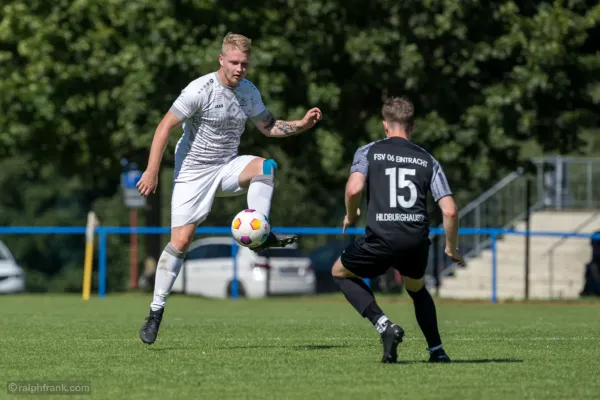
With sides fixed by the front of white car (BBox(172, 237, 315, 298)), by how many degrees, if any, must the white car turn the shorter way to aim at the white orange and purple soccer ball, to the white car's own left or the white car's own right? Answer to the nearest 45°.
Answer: approximately 135° to the white car's own left

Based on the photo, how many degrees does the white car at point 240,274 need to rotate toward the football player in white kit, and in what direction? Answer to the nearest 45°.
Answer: approximately 135° to its left

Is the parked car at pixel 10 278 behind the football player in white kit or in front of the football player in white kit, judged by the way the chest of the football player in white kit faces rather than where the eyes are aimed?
behind

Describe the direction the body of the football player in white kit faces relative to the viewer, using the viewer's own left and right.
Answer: facing the viewer and to the right of the viewer

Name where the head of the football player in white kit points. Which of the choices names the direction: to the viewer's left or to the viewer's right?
to the viewer's right

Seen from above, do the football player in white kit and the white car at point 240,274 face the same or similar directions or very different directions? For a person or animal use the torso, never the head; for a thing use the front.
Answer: very different directions

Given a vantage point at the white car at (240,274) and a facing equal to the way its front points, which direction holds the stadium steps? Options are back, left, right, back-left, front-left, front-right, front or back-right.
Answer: back-right

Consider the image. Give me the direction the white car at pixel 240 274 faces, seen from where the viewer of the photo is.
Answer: facing away from the viewer and to the left of the viewer
